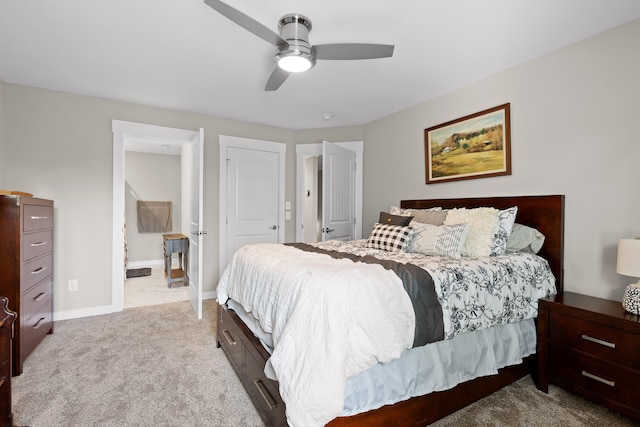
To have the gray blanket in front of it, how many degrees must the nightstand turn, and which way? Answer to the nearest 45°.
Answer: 0° — it already faces it

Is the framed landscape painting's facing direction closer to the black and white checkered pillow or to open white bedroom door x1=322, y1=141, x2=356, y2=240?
the black and white checkered pillow

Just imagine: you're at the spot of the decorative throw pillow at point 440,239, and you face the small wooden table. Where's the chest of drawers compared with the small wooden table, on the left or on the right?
left

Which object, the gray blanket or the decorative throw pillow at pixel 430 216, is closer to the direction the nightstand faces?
the gray blanket

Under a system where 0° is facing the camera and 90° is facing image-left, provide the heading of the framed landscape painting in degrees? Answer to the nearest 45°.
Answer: approximately 45°

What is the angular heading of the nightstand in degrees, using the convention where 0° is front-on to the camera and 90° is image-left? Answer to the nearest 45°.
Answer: approximately 45°
